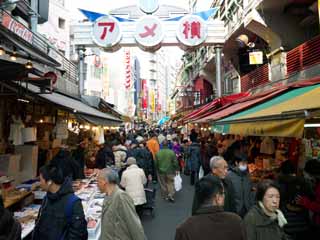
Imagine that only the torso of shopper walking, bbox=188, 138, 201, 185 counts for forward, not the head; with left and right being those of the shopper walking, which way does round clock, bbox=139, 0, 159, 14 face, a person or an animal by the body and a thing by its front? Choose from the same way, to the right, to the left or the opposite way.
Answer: the opposite way

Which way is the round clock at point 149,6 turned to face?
toward the camera

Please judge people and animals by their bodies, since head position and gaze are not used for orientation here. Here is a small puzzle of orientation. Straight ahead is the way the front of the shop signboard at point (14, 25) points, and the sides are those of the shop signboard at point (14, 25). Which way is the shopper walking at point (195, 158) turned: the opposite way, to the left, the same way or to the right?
to the left

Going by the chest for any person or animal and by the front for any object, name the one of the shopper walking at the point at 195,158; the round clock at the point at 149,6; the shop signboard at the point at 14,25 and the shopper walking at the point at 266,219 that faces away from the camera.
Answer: the shopper walking at the point at 195,158

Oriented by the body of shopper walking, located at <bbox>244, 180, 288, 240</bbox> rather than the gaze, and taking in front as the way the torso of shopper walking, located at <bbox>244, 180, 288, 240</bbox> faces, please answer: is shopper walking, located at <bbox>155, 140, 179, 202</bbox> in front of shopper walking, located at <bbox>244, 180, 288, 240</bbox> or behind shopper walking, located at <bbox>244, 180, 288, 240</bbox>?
behind

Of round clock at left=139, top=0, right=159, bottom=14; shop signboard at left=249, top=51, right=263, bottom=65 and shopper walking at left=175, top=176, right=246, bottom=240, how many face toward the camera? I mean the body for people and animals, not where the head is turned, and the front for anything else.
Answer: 2

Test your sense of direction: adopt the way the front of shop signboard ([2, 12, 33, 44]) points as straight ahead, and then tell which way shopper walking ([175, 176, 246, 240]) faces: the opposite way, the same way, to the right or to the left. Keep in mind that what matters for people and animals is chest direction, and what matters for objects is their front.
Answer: to the left

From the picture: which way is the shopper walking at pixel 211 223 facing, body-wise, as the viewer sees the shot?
away from the camera
